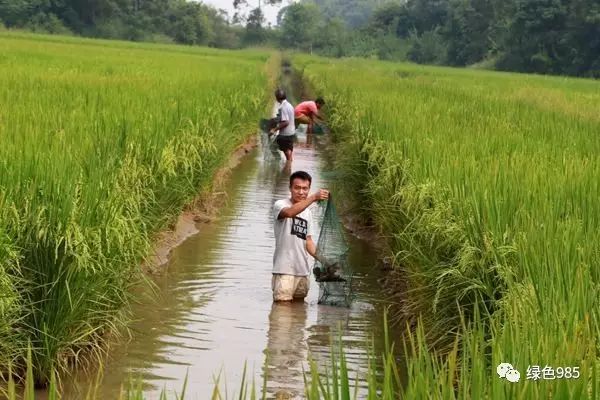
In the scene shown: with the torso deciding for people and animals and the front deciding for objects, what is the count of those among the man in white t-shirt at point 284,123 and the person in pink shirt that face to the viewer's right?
1

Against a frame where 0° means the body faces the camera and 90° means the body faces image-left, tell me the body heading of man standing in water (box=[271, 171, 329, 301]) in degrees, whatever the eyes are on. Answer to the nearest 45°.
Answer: approximately 315°

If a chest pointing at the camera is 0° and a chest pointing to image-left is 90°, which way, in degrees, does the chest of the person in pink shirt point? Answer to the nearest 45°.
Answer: approximately 270°

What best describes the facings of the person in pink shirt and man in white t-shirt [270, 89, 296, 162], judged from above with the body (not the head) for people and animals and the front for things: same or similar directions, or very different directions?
very different directions
